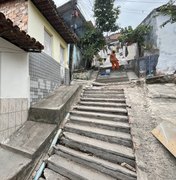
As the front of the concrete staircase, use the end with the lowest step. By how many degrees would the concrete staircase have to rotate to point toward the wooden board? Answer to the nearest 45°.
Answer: approximately 90° to its left

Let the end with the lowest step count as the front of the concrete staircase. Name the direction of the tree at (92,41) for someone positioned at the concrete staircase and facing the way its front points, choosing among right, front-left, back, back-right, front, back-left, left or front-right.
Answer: back

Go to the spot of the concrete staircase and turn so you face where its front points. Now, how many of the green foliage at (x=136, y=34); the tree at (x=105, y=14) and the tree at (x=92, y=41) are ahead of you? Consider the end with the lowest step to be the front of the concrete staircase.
0

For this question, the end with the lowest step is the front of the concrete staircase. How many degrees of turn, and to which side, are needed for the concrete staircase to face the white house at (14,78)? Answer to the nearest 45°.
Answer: approximately 90° to its right

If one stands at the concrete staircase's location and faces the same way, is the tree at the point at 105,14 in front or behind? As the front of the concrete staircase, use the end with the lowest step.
behind

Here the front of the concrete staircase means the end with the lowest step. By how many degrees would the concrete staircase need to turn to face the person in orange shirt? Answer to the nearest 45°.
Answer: approximately 180°

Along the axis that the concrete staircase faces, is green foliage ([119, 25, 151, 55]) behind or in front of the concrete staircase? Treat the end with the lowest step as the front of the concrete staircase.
behind

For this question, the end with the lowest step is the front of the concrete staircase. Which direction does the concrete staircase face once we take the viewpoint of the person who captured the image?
facing the viewer

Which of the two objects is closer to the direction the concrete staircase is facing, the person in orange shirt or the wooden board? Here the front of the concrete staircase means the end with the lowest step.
the wooden board

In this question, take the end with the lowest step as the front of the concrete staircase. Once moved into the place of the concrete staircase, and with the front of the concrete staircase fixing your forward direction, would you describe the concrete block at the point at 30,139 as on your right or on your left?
on your right
